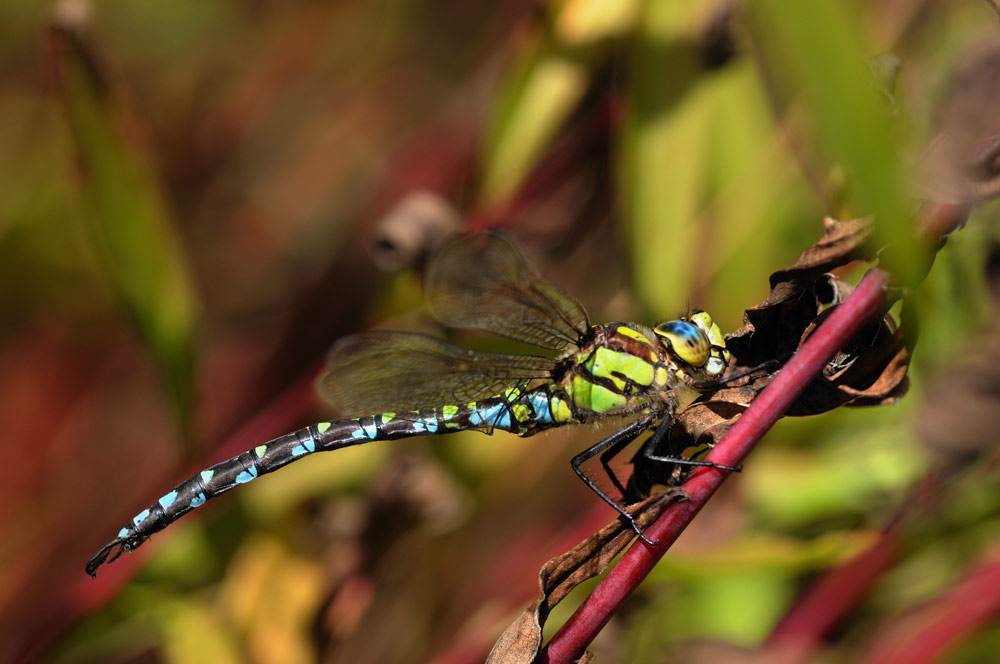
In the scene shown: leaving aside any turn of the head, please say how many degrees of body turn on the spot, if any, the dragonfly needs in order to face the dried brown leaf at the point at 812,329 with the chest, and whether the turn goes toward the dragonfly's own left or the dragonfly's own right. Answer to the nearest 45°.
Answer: approximately 45° to the dragonfly's own right

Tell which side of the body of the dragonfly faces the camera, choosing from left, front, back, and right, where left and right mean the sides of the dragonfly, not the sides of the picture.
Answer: right

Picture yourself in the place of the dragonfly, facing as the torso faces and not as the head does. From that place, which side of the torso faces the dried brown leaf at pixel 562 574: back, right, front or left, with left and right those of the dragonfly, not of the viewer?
front
